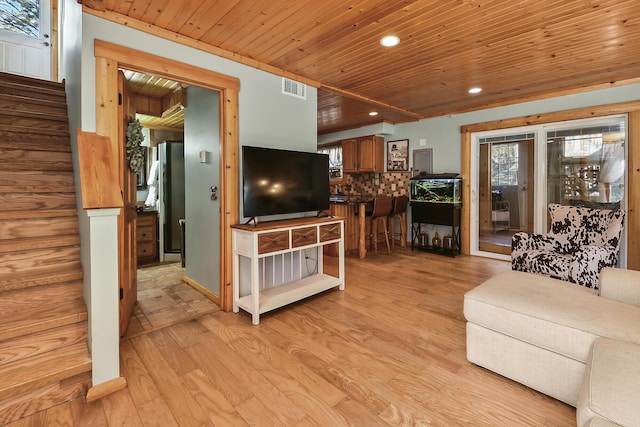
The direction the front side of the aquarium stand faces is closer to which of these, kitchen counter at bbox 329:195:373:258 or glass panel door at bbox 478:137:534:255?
the kitchen counter

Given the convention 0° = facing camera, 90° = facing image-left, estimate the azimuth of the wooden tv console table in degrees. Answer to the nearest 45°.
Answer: approximately 315°

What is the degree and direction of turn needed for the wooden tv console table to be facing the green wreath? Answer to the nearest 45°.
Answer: approximately 135° to its right

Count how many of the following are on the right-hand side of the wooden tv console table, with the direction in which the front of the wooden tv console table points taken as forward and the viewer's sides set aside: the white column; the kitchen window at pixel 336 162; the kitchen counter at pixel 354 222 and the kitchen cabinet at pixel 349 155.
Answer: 1

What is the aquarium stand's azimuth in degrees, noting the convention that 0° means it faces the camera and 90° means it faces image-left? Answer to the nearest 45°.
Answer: approximately 45°

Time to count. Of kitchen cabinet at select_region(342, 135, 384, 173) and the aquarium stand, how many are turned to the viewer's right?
0

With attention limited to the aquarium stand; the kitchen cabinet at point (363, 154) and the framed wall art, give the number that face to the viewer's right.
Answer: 0

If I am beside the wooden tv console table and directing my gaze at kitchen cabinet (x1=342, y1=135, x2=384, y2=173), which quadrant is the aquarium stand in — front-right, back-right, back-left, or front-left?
front-right

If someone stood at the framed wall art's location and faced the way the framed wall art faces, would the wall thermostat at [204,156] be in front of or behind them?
in front

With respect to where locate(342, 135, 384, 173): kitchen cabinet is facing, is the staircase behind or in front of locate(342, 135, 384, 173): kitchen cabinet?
in front

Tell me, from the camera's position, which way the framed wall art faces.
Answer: facing the viewer and to the left of the viewer

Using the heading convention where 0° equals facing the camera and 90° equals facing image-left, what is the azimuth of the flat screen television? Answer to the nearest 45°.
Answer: approximately 315°

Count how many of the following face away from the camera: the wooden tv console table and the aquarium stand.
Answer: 0

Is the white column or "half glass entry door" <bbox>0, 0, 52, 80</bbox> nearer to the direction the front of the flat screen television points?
the white column
